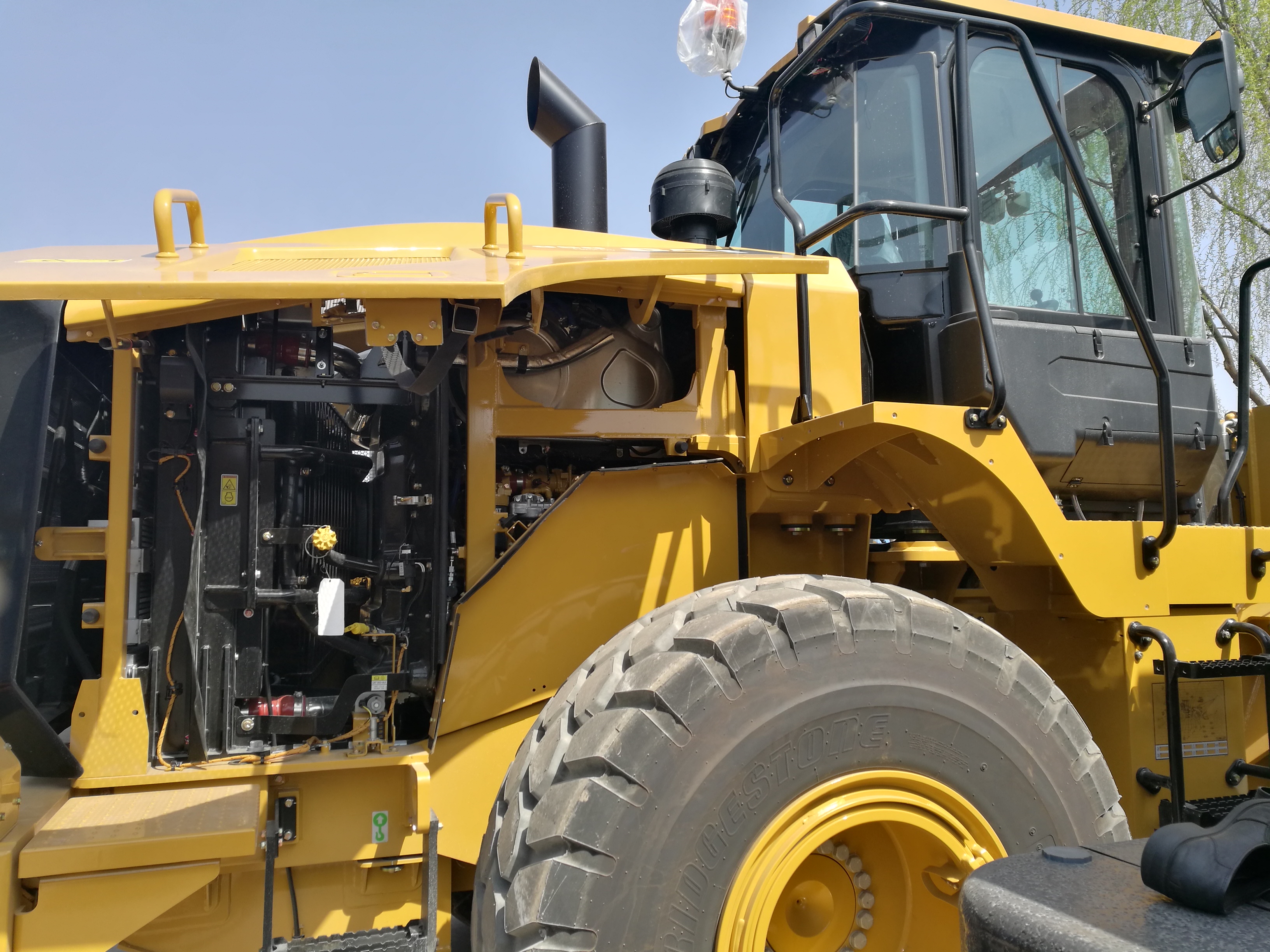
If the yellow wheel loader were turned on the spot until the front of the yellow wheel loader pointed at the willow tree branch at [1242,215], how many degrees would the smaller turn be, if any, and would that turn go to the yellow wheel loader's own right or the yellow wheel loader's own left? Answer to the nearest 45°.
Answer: approximately 45° to the yellow wheel loader's own left

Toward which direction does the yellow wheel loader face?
to the viewer's right
